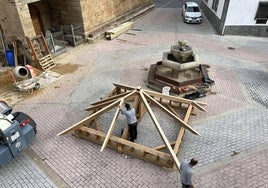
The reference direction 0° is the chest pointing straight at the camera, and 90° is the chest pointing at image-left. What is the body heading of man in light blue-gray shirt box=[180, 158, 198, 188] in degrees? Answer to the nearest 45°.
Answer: approximately 225°

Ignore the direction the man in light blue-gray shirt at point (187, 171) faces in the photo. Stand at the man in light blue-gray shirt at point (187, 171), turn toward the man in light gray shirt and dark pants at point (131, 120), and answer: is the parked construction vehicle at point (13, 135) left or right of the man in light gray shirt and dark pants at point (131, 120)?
left

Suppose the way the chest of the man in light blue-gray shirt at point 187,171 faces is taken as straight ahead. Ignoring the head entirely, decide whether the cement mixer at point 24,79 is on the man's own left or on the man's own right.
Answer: on the man's own left

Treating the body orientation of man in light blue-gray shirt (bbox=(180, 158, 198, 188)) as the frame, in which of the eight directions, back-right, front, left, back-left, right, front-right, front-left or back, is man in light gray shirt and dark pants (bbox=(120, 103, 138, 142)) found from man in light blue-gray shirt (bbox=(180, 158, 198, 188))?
left
